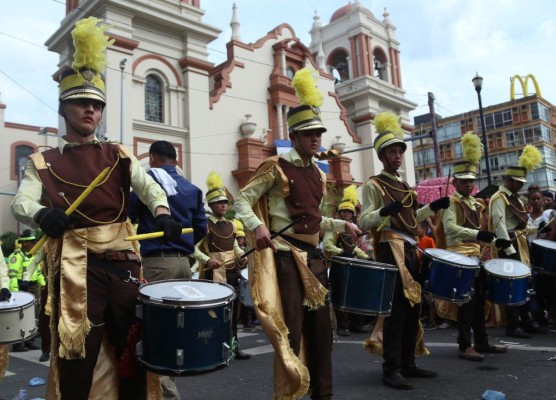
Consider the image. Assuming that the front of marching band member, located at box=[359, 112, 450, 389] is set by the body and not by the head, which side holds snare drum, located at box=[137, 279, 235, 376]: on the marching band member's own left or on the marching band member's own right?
on the marching band member's own right

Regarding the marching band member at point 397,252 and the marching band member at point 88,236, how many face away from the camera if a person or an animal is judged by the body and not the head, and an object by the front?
0

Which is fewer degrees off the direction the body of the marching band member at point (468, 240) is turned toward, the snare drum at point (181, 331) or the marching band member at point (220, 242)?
the snare drum

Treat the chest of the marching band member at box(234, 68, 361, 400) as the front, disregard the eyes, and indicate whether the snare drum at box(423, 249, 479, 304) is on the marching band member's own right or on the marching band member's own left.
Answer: on the marching band member's own left
